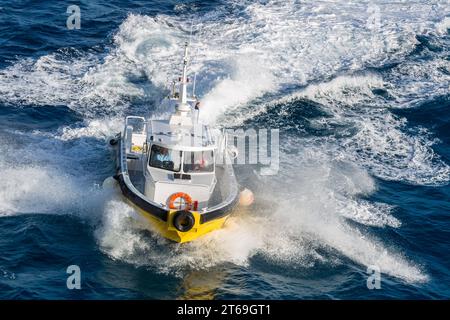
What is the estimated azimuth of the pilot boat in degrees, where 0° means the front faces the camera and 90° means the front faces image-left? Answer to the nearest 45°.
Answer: approximately 0°
